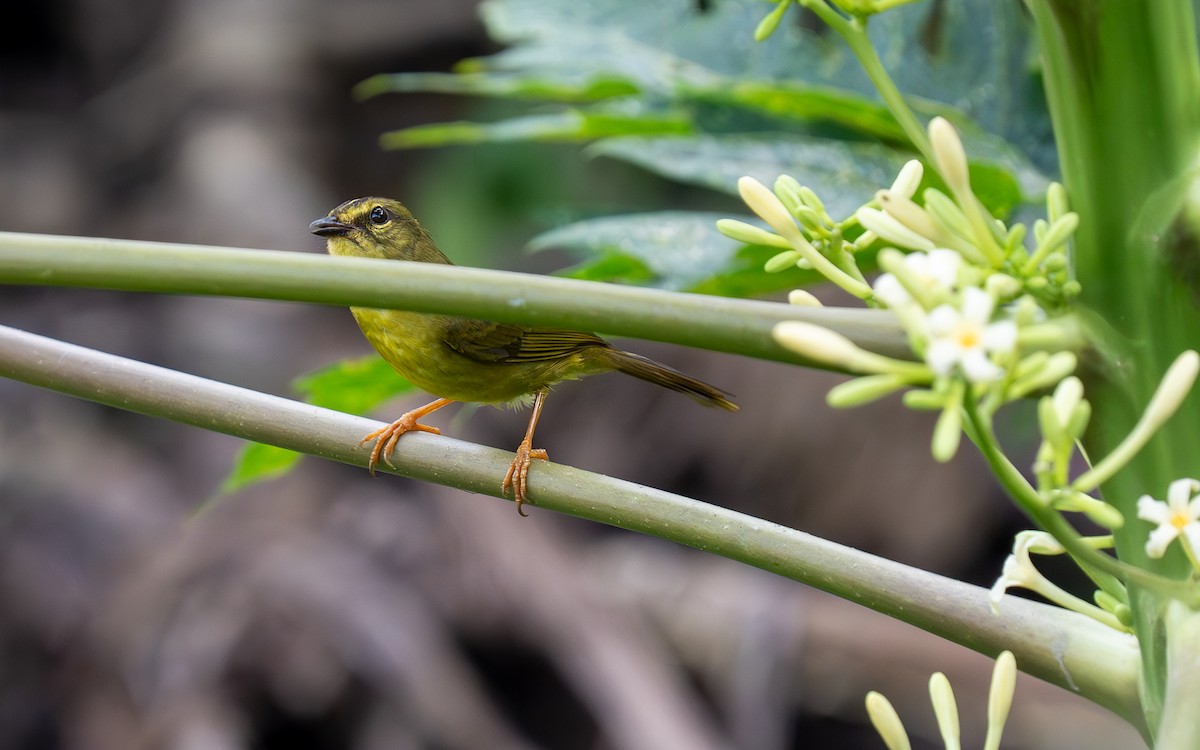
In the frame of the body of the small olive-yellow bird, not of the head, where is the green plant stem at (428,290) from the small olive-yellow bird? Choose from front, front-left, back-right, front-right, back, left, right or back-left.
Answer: left

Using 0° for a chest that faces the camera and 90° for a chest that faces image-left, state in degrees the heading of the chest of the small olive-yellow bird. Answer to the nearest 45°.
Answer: approximately 90°
